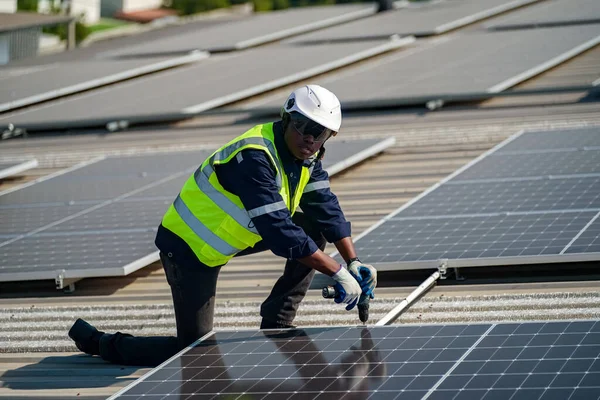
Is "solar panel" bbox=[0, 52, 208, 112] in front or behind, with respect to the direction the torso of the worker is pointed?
behind

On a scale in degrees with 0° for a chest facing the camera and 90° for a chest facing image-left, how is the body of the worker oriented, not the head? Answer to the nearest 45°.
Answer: approximately 315°

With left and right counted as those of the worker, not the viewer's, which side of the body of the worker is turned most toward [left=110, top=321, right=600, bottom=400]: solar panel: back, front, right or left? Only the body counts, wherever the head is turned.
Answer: front

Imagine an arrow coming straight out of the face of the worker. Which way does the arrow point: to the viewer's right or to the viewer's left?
to the viewer's right

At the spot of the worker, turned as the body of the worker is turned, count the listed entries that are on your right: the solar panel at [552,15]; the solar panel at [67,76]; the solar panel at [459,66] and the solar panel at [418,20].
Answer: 0

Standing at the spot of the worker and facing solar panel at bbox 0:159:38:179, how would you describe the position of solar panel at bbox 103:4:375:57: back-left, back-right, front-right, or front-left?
front-right

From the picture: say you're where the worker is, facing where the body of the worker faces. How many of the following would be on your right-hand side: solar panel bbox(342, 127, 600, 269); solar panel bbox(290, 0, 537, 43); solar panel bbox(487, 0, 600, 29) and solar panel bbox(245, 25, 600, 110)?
0

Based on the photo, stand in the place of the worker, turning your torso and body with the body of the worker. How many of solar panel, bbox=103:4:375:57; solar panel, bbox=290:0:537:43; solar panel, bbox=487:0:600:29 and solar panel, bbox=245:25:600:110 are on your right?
0

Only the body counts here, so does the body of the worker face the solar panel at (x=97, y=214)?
no

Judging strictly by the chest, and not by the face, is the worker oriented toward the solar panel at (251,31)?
no

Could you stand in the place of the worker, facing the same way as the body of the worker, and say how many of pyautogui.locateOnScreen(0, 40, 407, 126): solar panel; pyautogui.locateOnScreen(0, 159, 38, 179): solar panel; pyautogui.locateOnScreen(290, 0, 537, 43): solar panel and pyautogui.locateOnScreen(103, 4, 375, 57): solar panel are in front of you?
0

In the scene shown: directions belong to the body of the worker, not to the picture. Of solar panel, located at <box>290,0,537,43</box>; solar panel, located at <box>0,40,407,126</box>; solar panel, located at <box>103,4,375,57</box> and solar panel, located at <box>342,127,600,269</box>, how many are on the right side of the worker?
0

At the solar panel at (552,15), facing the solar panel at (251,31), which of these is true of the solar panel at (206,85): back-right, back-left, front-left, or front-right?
front-left

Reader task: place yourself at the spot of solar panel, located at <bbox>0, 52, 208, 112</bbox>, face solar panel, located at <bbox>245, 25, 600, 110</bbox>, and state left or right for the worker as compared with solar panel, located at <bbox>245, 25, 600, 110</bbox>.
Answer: right

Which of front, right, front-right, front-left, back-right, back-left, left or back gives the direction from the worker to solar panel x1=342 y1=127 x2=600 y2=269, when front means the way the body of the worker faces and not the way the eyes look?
left
